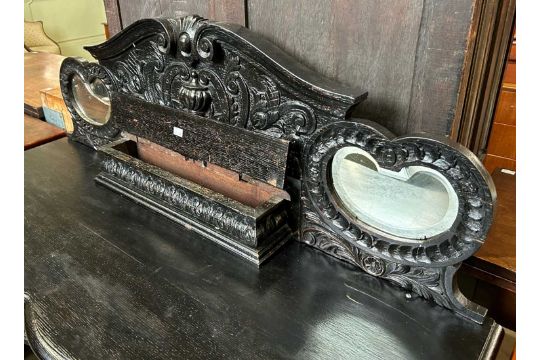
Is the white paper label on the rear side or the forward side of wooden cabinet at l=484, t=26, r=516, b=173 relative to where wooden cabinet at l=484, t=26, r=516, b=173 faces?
on the forward side

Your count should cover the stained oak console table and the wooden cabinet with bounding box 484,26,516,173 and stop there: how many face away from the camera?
0

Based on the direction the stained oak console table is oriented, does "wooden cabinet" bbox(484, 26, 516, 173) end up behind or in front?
behind

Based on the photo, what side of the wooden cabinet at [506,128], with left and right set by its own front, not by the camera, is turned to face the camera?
front

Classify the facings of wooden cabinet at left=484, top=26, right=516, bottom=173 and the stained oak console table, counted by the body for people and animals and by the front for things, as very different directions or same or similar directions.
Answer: same or similar directions

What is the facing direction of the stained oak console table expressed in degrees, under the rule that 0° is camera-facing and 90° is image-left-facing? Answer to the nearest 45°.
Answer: approximately 45°
